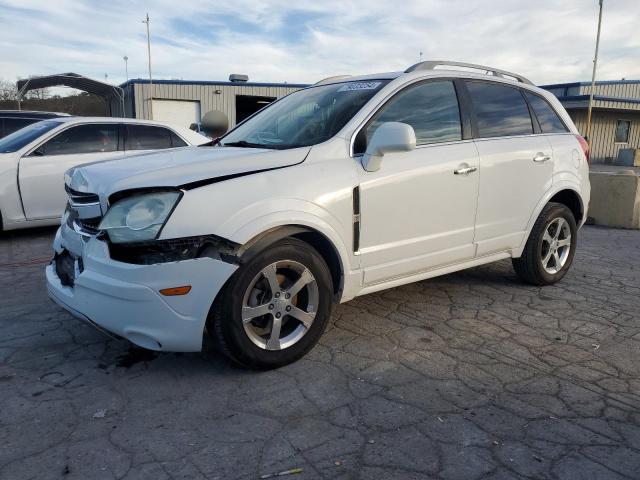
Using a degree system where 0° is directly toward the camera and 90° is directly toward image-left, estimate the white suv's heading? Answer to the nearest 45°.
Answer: approximately 45°

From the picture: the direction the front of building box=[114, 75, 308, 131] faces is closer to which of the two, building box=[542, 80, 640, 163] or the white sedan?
the white sedan

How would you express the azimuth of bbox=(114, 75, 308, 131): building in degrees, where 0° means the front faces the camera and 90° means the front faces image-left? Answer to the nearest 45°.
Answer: approximately 0°

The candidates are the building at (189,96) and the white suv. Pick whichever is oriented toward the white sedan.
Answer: the building

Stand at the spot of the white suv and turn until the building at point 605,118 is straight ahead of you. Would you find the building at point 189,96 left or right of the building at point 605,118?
left

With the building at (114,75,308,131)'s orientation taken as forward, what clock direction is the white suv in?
The white suv is roughly at 12 o'clock from the building.

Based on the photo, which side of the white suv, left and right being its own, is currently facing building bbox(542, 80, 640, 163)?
back

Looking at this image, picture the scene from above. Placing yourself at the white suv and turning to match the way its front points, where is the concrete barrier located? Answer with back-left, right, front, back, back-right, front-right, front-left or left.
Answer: back
